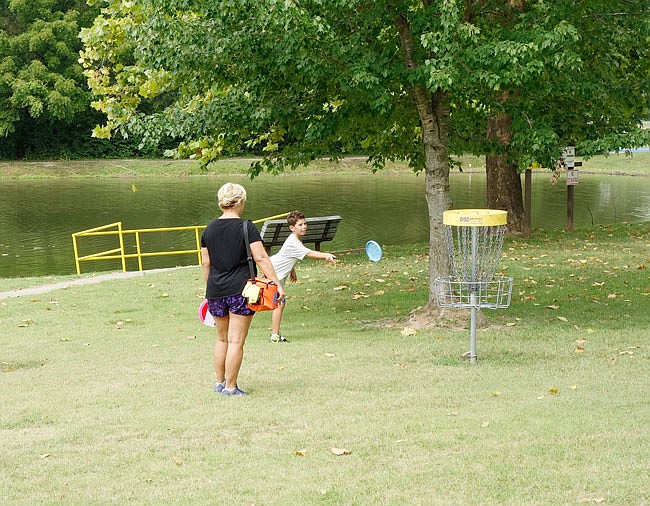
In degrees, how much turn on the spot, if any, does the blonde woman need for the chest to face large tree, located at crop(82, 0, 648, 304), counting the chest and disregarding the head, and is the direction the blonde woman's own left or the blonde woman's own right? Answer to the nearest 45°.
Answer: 0° — they already face it

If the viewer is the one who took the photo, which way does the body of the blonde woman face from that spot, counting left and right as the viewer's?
facing away from the viewer and to the right of the viewer

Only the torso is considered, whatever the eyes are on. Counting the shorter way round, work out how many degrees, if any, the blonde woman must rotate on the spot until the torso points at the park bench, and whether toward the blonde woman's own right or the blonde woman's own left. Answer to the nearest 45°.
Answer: approximately 45° to the blonde woman's own left

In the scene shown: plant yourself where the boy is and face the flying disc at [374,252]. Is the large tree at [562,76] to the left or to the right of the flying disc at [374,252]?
left

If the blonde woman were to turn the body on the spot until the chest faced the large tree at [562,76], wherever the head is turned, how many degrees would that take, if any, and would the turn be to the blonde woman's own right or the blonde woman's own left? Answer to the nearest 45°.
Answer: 0° — they already face it

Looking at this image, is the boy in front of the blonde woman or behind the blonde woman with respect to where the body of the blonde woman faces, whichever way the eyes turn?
in front

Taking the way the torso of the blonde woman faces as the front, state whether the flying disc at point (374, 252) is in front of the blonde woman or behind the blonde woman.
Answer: in front
